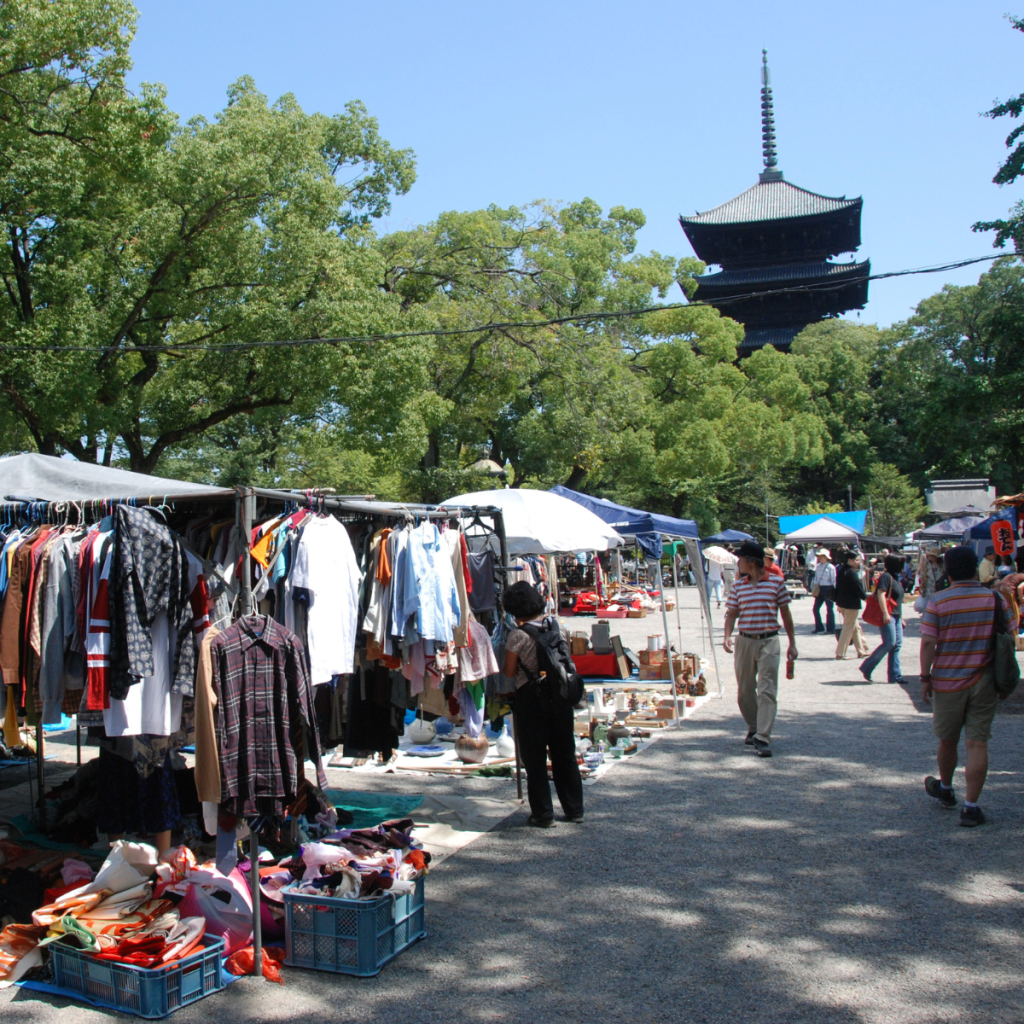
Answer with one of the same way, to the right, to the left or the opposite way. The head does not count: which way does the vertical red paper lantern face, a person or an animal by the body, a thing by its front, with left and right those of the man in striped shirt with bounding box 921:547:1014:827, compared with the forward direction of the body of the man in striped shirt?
the opposite way

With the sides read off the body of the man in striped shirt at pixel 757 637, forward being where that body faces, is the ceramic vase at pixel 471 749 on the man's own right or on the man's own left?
on the man's own right

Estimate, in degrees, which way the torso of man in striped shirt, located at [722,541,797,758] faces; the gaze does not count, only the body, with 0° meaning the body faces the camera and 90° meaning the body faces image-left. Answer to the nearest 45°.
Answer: approximately 0°

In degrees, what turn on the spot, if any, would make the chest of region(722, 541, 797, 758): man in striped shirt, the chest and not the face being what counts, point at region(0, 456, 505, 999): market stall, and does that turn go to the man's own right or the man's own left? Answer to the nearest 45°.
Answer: approximately 45° to the man's own right

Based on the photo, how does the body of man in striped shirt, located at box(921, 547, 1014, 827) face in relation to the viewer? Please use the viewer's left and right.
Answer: facing away from the viewer

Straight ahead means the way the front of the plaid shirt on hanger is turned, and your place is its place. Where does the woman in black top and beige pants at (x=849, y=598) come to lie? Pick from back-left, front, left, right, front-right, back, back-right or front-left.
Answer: back-left

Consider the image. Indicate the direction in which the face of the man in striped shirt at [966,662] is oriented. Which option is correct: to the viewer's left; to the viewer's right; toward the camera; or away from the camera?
away from the camera
